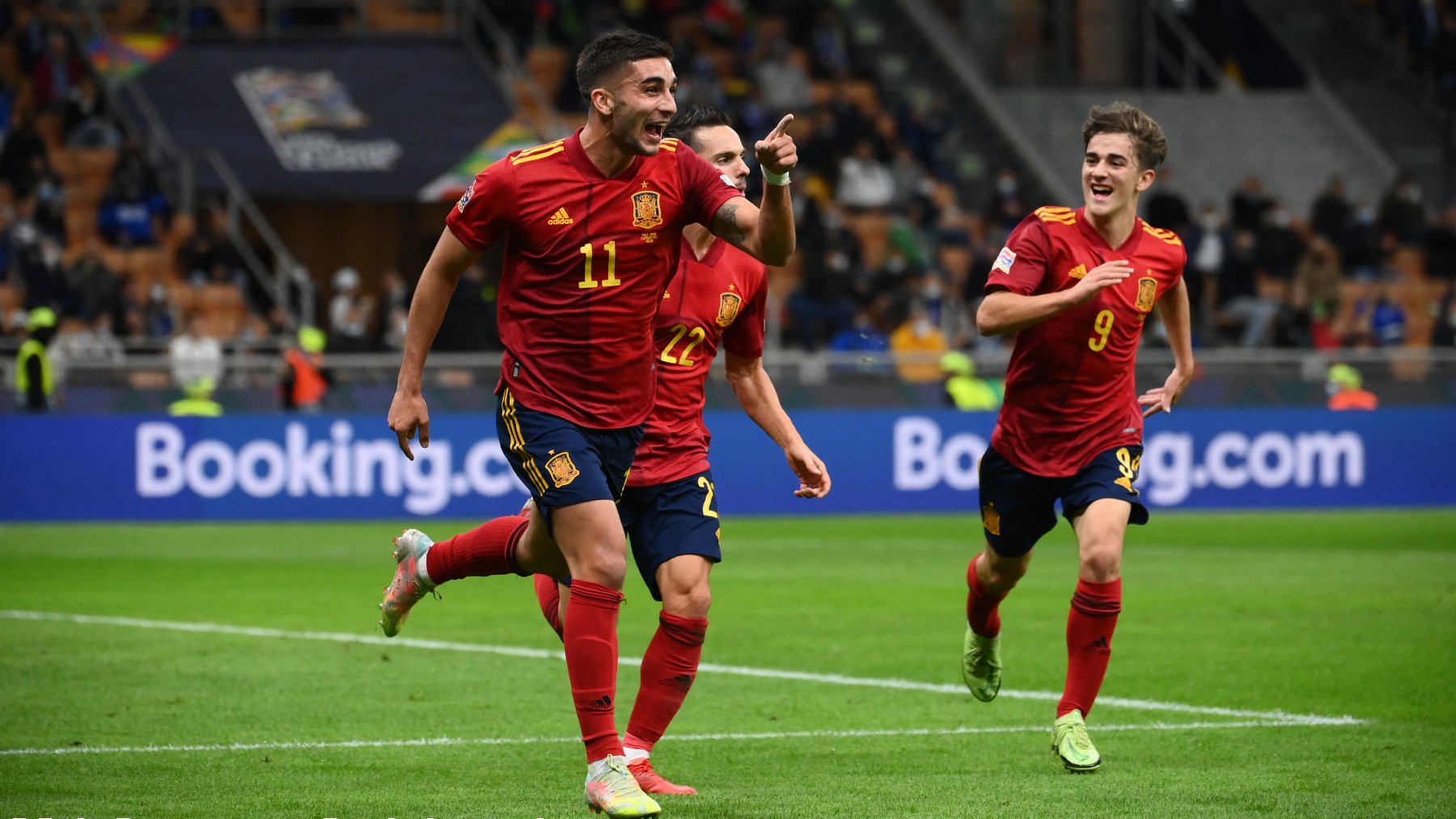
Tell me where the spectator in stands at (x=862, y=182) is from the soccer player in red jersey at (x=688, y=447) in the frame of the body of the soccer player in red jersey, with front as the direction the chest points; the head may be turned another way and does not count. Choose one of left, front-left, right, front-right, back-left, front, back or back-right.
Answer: back-left

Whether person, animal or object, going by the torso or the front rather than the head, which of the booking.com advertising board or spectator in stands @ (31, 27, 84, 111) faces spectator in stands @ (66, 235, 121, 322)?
spectator in stands @ (31, 27, 84, 111)

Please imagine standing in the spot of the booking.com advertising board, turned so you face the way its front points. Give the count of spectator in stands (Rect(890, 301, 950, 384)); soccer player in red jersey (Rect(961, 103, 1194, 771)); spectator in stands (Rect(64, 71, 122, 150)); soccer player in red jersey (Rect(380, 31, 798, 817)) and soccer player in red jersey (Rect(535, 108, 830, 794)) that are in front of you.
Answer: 3

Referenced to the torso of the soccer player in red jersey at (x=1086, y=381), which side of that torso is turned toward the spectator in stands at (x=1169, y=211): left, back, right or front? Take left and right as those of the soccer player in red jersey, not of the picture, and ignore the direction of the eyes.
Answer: back

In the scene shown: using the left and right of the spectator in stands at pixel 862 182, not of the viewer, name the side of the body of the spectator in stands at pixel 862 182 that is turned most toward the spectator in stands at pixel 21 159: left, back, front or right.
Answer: right

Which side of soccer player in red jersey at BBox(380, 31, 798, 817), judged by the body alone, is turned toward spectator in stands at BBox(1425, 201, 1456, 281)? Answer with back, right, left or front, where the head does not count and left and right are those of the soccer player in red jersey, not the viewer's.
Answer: left

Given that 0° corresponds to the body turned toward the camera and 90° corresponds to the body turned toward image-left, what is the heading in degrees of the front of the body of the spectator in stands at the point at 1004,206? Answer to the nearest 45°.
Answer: approximately 0°
